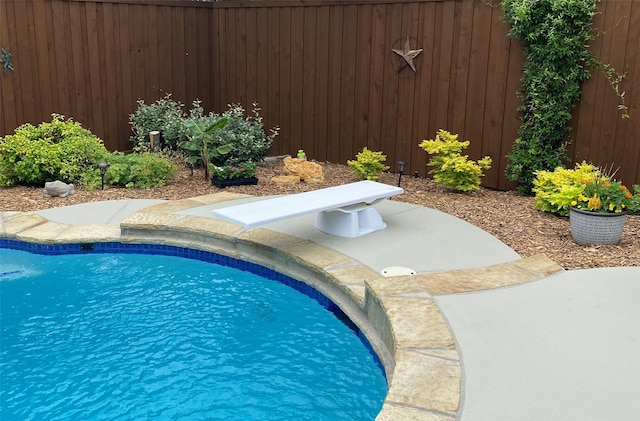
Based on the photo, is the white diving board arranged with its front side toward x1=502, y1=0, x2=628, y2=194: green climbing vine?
no

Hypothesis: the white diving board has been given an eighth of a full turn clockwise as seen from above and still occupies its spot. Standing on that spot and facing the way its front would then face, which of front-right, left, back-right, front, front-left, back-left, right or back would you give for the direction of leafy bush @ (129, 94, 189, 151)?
front-right

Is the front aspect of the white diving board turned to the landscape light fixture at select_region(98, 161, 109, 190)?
no

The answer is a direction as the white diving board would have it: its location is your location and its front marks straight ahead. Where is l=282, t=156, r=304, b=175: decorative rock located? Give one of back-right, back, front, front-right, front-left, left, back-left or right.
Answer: back-right

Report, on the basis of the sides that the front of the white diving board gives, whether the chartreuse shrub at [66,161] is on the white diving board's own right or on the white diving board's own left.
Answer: on the white diving board's own right

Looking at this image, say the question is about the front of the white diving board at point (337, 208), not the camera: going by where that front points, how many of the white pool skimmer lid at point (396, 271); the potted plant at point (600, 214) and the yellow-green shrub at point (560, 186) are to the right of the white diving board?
0

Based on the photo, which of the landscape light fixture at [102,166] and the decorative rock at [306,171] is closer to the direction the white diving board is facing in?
the landscape light fixture

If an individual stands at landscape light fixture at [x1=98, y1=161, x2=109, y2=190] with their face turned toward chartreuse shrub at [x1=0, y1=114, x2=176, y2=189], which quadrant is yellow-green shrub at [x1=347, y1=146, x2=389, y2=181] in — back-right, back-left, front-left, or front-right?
back-right

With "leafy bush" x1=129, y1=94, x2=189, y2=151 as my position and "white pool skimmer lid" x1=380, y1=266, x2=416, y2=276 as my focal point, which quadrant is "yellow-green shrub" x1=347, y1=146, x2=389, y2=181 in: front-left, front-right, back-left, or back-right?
front-left

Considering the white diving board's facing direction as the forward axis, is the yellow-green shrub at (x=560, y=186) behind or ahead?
behind

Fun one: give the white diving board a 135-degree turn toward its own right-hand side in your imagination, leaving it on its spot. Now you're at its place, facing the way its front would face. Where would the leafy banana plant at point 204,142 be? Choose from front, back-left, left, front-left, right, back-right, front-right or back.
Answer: front-left

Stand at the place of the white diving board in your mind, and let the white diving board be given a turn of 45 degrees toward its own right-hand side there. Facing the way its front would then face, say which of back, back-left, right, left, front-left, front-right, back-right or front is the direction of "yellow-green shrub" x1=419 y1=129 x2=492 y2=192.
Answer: back-right

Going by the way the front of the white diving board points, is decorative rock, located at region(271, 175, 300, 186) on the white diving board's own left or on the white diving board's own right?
on the white diving board's own right

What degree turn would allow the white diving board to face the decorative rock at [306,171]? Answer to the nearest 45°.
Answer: approximately 135° to its right

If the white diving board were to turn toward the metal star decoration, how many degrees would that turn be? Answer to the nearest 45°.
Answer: approximately 135° to its right

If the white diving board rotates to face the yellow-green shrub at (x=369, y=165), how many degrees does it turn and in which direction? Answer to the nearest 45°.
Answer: approximately 135° to its right

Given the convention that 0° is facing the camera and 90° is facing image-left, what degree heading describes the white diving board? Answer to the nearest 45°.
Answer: approximately 45°

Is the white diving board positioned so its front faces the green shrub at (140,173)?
no

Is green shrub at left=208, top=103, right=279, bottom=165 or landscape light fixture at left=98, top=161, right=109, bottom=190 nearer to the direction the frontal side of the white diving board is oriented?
the landscape light fixture
